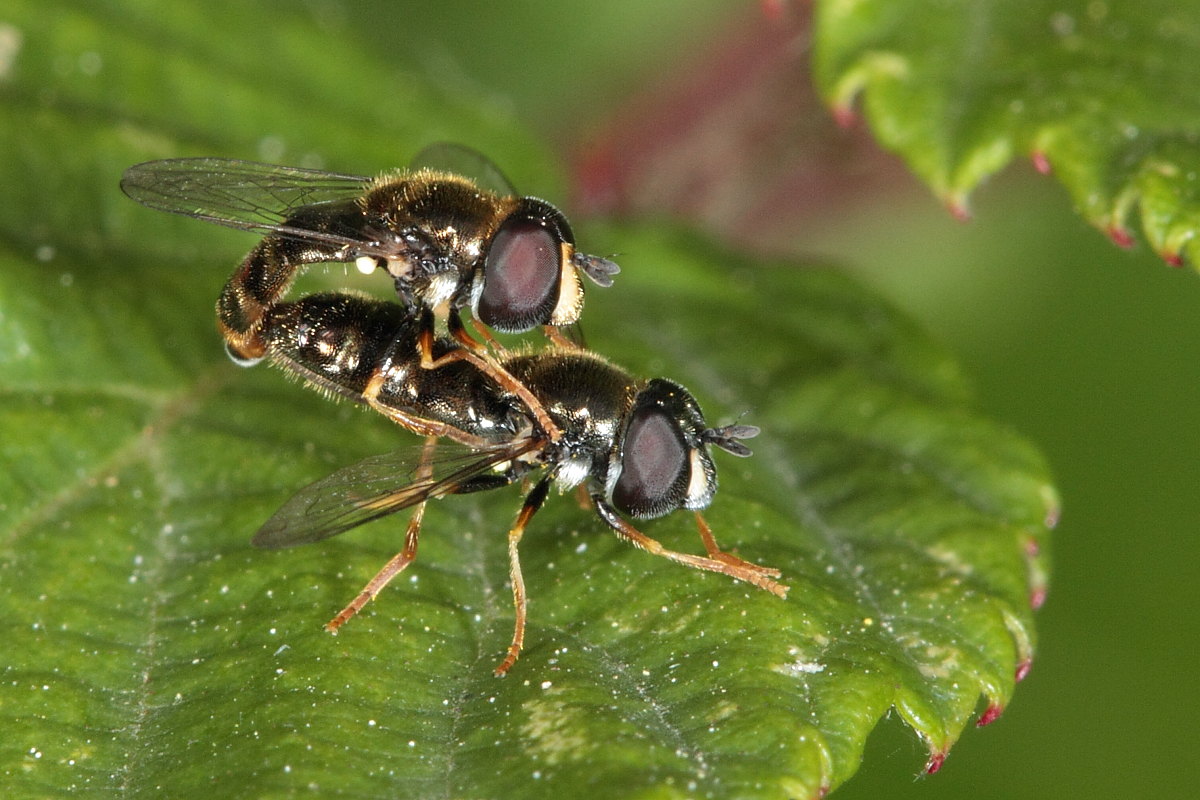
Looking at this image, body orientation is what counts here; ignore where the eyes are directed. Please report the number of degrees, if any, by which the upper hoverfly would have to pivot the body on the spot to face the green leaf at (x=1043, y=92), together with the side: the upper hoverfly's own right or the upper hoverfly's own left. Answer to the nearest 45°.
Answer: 0° — it already faces it

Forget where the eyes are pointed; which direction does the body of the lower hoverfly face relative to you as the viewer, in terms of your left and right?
facing to the right of the viewer

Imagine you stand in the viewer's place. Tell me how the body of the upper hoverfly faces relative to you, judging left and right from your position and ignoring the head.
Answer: facing to the right of the viewer

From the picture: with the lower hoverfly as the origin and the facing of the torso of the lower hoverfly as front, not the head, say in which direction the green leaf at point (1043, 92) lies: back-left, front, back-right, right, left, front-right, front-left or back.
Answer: front
